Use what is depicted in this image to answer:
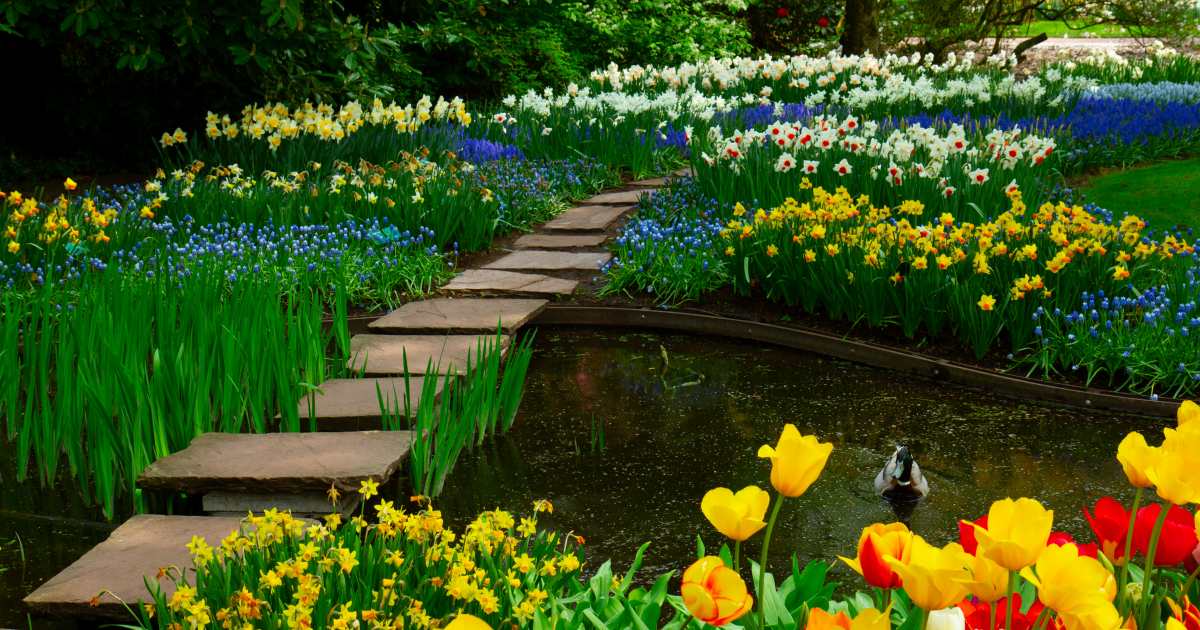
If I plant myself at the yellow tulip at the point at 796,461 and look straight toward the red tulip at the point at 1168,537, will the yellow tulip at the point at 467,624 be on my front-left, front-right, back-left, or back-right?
back-right

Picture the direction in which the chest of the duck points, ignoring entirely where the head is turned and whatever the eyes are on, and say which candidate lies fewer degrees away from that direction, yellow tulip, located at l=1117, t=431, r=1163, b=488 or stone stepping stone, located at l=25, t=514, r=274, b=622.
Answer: the yellow tulip
